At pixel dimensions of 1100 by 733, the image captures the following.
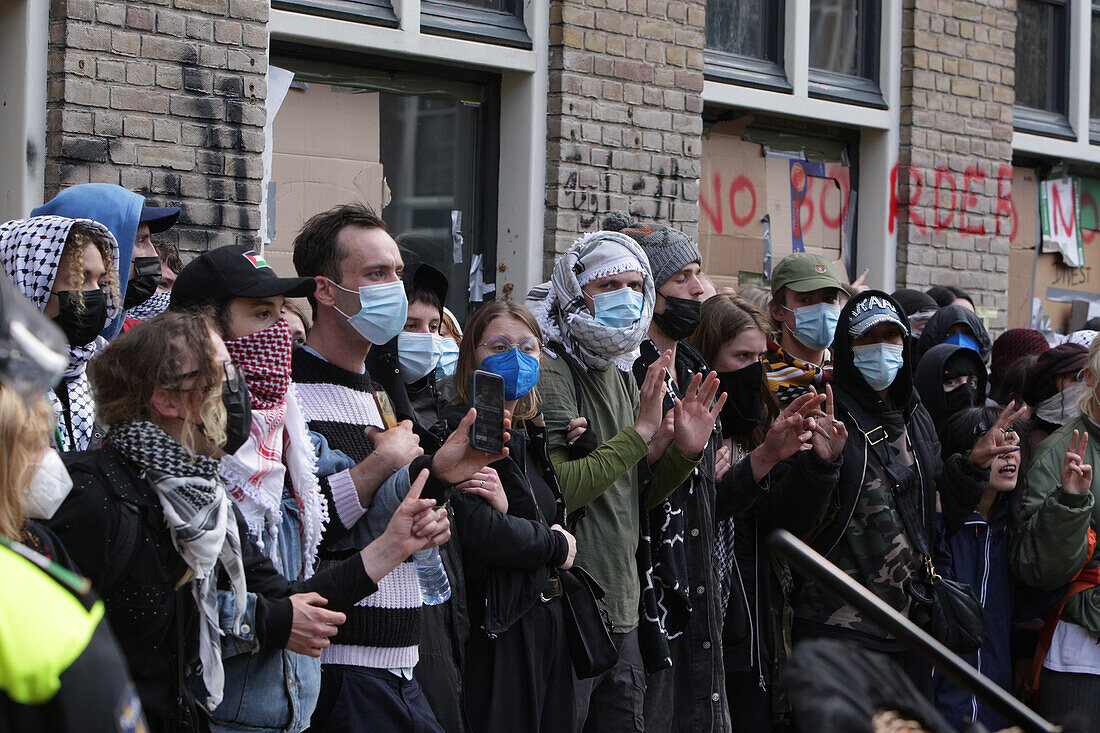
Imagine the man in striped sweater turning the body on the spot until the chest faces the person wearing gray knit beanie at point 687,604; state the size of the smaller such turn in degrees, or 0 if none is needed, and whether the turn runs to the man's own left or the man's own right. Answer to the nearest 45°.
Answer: approximately 90° to the man's own left

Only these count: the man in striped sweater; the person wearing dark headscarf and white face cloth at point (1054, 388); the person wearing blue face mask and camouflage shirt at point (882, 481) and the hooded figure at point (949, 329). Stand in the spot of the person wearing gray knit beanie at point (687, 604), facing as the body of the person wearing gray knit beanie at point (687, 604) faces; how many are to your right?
1

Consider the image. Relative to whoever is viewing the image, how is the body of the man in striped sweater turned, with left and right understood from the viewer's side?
facing the viewer and to the right of the viewer

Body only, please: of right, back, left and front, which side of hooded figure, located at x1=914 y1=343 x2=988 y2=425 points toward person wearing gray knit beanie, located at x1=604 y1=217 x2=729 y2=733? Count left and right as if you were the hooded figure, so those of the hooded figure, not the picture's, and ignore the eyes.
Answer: right

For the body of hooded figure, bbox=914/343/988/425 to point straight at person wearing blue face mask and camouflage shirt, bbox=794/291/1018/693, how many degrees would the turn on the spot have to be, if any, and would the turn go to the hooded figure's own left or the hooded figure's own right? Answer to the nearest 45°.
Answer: approximately 45° to the hooded figure's own right

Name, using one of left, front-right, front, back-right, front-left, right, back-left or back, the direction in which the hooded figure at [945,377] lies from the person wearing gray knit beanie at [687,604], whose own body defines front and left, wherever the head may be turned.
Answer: left

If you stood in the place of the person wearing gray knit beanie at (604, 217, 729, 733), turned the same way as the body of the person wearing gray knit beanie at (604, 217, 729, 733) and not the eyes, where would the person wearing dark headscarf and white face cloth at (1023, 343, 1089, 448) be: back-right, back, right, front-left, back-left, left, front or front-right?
left

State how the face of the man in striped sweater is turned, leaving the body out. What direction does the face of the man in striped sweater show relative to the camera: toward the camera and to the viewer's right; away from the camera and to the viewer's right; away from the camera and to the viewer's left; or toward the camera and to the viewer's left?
toward the camera and to the viewer's right

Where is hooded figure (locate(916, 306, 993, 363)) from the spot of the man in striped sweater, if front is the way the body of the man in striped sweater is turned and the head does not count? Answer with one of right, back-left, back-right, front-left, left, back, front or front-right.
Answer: left

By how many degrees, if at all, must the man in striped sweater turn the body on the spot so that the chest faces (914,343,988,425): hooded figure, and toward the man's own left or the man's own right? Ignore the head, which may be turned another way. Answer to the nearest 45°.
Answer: approximately 90° to the man's own left

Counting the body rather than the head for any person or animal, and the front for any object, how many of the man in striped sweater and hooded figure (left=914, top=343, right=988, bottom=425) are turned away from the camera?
0

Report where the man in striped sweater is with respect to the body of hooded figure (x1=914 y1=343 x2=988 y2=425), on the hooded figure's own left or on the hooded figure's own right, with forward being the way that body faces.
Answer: on the hooded figure's own right

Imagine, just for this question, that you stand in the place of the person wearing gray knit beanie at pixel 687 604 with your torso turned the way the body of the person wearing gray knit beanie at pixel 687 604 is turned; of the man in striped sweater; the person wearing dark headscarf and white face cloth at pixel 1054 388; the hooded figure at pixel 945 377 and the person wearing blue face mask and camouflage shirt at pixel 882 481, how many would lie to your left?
3

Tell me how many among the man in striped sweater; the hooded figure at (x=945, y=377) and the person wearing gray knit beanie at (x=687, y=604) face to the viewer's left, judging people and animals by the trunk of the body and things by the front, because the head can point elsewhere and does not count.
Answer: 0
